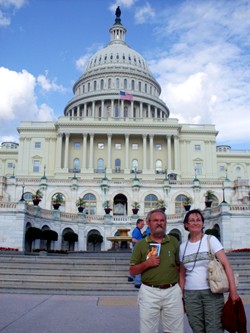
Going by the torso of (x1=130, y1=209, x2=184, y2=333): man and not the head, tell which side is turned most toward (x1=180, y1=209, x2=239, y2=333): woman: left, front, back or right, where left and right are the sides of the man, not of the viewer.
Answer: left

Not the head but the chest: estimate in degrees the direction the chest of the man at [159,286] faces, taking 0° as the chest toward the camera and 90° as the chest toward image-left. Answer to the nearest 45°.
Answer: approximately 0°
